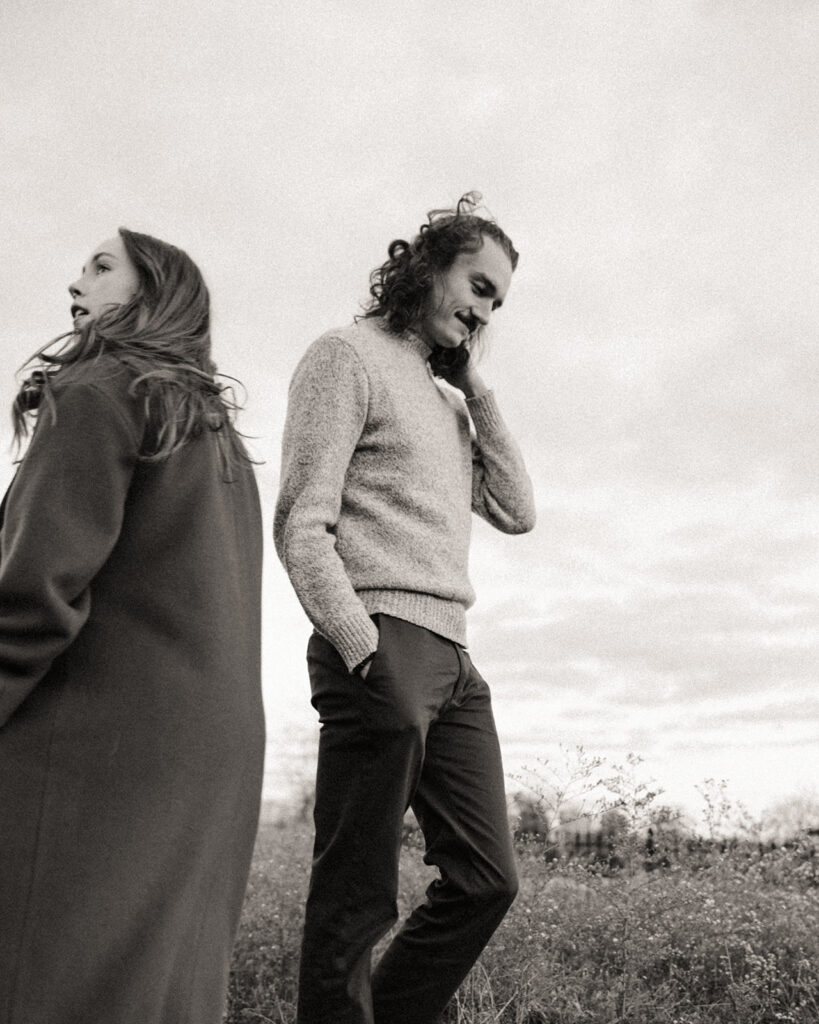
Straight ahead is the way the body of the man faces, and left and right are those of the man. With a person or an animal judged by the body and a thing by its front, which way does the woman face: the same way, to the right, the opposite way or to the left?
the opposite way

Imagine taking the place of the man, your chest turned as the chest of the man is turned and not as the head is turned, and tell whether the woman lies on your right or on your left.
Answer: on your right

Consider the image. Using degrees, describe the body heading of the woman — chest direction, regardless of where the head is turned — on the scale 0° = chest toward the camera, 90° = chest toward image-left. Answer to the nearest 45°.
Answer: approximately 135°

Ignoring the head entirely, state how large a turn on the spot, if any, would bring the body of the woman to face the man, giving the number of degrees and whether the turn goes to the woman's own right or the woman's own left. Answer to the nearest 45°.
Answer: approximately 90° to the woman's own right

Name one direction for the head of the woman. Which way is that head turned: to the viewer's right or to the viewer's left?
to the viewer's left

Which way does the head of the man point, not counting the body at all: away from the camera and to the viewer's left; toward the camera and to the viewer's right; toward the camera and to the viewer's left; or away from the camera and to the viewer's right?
toward the camera and to the viewer's right
